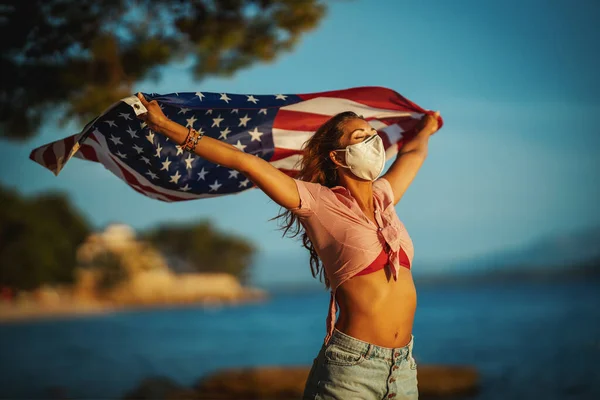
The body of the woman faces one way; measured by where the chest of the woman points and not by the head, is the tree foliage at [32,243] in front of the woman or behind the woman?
behind

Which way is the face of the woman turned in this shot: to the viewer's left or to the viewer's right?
to the viewer's right

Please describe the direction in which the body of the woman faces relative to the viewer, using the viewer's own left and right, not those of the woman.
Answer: facing the viewer and to the right of the viewer
